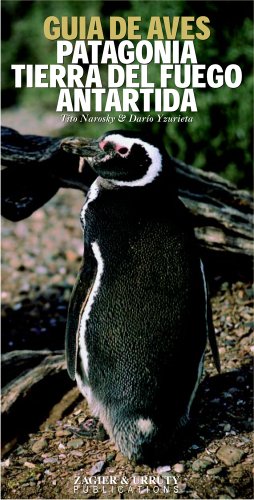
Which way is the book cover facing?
toward the camera
